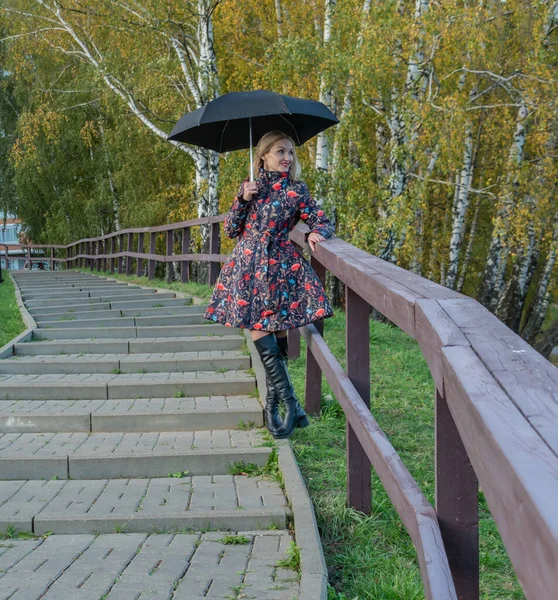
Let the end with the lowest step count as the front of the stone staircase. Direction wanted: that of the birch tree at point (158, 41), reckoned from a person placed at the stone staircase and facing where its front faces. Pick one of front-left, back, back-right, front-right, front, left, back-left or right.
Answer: back

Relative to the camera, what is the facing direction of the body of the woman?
toward the camera

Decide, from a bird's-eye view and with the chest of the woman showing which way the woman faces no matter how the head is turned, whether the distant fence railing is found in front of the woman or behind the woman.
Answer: behind

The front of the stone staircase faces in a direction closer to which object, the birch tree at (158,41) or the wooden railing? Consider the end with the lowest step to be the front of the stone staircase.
the wooden railing

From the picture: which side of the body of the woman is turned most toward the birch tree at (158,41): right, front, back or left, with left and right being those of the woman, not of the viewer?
back

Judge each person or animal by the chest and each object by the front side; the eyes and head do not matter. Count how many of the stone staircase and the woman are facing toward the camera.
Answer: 2

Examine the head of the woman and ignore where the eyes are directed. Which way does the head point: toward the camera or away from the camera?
toward the camera

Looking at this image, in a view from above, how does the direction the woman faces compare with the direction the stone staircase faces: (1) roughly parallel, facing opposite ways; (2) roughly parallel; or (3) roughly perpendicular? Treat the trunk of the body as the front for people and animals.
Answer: roughly parallel

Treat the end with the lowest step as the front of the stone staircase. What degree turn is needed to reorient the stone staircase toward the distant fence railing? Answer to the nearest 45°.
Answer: approximately 180°
